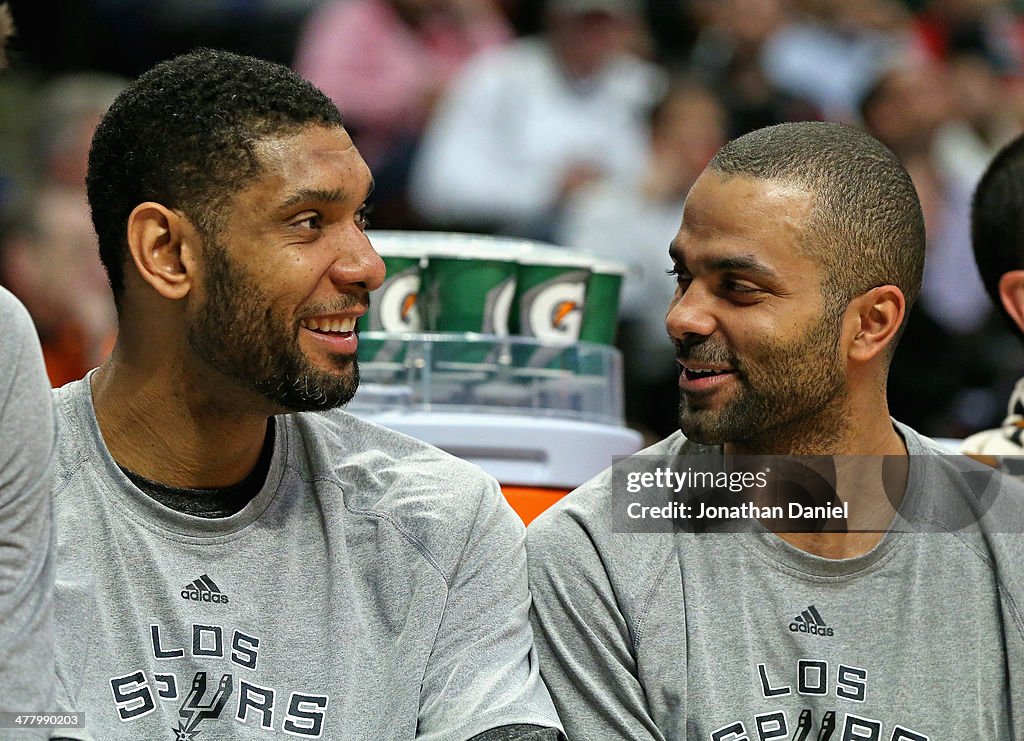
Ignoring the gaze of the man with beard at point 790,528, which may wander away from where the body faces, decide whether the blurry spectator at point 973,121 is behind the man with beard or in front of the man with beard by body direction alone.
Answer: behind

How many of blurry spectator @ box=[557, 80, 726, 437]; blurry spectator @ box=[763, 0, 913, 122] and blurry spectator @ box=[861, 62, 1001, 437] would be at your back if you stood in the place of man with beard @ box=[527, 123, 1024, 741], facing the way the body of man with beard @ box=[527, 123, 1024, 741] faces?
3

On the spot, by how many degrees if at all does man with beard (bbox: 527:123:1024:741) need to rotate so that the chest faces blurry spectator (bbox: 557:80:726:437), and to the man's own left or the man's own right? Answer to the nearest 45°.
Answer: approximately 180°

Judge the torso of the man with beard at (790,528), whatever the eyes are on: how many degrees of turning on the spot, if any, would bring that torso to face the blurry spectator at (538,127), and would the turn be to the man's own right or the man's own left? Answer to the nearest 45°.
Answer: approximately 180°

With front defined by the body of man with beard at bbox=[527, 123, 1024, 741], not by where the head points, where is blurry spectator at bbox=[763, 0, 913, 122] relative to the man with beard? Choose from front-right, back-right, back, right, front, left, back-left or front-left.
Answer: back

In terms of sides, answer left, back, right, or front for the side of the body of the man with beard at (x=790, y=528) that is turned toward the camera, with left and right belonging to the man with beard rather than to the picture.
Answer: front

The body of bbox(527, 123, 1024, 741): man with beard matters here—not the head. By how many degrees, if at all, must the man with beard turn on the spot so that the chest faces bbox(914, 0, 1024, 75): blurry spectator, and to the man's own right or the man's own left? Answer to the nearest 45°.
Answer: approximately 180°

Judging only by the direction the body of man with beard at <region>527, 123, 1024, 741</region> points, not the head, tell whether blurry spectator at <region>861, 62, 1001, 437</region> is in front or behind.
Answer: behind

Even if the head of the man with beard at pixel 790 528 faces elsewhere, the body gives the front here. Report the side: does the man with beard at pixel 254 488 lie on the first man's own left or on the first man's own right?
on the first man's own right

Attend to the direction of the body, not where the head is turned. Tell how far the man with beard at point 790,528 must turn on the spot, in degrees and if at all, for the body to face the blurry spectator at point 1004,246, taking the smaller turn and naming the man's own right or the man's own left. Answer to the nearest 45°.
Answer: approximately 135° to the man's own left

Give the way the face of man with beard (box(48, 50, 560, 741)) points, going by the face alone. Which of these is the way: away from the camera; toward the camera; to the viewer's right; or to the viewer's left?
to the viewer's right
